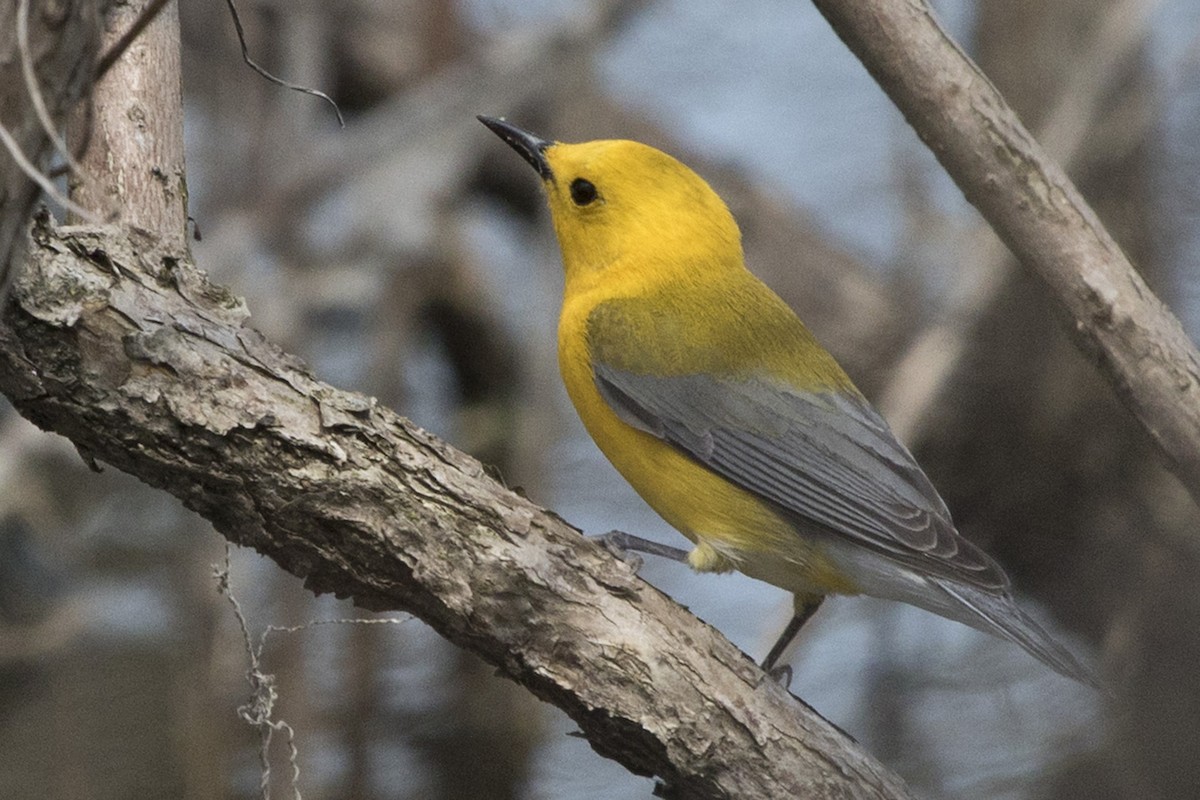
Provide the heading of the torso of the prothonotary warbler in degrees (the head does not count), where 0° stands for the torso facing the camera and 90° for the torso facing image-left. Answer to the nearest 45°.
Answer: approximately 90°
